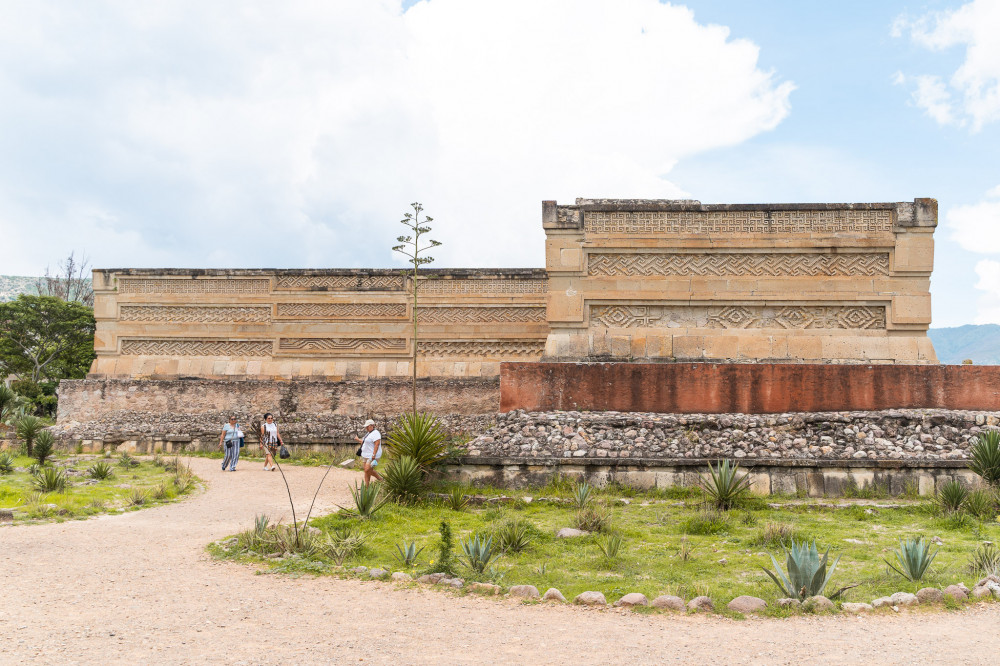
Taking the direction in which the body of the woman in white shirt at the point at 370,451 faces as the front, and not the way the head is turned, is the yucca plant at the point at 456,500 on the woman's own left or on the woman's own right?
on the woman's own left

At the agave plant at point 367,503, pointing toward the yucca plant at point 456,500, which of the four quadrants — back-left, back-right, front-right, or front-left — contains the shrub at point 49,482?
back-left

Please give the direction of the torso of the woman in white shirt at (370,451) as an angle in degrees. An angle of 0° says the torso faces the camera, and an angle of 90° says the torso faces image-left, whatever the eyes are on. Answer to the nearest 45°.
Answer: approximately 45°

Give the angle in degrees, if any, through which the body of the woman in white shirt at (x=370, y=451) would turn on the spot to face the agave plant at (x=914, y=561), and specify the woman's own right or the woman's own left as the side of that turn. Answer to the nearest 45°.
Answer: approximately 90° to the woman's own left

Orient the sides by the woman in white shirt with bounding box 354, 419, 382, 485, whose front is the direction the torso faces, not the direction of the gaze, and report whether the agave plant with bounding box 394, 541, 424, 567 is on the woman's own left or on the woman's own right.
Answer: on the woman's own left

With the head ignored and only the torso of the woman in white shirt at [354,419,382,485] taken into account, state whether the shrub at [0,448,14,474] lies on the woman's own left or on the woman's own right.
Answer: on the woman's own right

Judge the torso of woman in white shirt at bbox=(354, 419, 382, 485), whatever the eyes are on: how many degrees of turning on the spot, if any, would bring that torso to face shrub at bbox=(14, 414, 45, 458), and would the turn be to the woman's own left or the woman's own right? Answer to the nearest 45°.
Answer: approximately 90° to the woman's own right

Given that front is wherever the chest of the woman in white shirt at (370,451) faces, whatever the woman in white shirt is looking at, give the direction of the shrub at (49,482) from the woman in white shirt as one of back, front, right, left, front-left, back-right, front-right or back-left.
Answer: front-right

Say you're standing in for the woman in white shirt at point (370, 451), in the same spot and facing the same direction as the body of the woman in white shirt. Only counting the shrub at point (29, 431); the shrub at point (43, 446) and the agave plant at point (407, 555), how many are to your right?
2

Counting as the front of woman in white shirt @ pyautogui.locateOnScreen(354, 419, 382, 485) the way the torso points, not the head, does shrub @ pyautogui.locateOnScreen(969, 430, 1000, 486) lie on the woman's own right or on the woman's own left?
on the woman's own left

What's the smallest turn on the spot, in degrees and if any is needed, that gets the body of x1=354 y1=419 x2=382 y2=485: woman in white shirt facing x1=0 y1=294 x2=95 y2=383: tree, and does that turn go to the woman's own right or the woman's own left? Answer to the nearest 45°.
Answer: approximately 90° to the woman's own right

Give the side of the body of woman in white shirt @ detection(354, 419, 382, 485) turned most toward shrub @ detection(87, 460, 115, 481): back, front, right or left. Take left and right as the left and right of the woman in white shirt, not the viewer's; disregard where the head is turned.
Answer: right
